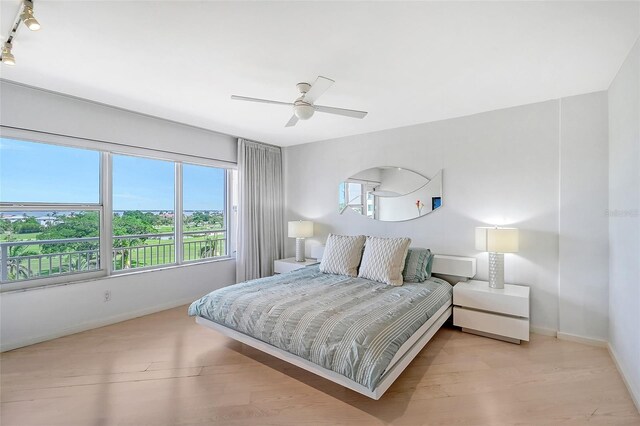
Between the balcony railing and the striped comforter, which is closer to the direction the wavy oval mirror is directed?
the striped comforter

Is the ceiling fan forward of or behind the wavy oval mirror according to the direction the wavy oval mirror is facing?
forward

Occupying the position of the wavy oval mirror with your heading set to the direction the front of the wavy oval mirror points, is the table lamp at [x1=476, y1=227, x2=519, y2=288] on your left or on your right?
on your left

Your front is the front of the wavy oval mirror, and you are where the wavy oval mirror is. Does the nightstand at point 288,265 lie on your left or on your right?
on your right

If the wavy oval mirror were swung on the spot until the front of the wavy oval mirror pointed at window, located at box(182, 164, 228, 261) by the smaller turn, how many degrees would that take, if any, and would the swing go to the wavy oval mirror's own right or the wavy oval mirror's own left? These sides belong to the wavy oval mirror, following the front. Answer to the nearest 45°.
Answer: approximately 90° to the wavy oval mirror's own right

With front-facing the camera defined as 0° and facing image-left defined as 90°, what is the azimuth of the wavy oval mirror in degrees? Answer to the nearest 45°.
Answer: approximately 0°

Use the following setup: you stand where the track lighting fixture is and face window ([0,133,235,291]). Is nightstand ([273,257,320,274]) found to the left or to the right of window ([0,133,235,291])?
right

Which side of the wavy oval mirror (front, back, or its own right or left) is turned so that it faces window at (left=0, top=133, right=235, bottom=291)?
right

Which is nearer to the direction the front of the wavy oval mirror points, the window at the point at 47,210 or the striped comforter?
the striped comforter

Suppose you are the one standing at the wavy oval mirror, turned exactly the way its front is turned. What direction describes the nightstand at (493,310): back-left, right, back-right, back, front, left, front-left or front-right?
front-left

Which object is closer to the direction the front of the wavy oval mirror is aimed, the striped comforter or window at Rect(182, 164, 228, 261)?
the striped comforter

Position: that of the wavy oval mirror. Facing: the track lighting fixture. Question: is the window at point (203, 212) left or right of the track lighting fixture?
right

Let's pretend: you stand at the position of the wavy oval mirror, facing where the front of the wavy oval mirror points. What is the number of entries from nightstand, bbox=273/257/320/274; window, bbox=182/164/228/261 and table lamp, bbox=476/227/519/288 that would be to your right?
2
